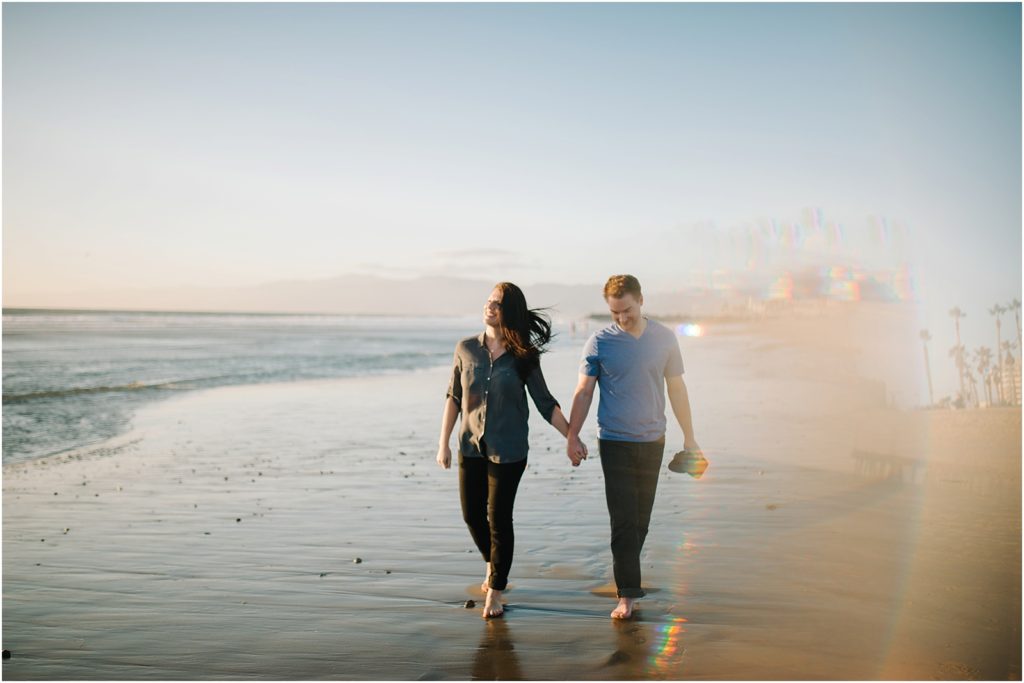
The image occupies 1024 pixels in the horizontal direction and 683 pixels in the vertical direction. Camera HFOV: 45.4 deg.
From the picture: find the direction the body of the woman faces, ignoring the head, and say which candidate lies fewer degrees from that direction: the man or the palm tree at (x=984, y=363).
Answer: the man

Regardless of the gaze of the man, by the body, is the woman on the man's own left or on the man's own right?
on the man's own right

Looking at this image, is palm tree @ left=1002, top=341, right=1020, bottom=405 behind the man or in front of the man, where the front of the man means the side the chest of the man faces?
behind

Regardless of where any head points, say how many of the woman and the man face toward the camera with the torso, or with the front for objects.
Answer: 2

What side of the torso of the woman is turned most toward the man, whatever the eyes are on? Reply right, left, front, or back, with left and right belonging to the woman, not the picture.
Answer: left

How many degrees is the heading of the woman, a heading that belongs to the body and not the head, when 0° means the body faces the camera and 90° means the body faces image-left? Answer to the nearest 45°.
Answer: approximately 0°
